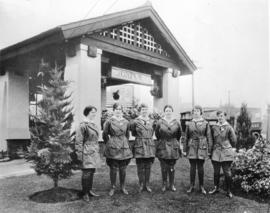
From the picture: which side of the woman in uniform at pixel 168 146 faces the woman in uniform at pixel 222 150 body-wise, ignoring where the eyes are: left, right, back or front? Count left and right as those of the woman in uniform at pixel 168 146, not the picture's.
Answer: left

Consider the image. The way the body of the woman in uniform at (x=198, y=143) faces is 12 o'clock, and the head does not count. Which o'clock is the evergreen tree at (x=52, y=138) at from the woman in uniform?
The evergreen tree is roughly at 2 o'clock from the woman in uniform.

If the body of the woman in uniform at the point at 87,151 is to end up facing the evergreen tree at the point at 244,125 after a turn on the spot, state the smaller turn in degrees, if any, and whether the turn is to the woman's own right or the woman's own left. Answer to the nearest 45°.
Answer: approximately 90° to the woman's own left

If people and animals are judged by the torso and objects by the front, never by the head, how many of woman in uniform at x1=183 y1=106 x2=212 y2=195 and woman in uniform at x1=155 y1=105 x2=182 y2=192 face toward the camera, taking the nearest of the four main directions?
2

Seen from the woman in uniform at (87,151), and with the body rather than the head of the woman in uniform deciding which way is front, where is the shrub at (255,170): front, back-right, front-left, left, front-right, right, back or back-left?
front-left

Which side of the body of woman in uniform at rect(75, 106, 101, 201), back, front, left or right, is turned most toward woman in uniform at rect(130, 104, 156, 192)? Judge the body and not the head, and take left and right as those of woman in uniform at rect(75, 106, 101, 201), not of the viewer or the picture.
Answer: left

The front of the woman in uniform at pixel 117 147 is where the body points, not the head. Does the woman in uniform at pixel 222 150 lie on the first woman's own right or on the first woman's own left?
on the first woman's own left

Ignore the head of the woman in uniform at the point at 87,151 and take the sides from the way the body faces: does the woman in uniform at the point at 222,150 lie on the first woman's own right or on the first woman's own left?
on the first woman's own left

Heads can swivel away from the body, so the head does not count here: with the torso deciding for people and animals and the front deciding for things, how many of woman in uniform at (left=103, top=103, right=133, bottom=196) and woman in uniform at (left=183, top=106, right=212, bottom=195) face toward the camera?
2

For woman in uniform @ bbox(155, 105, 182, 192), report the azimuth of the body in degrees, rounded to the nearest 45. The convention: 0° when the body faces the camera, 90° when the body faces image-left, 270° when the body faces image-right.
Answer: approximately 0°

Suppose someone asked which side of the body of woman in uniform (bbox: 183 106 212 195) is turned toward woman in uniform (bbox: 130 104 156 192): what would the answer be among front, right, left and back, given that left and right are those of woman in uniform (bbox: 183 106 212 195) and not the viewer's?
right
